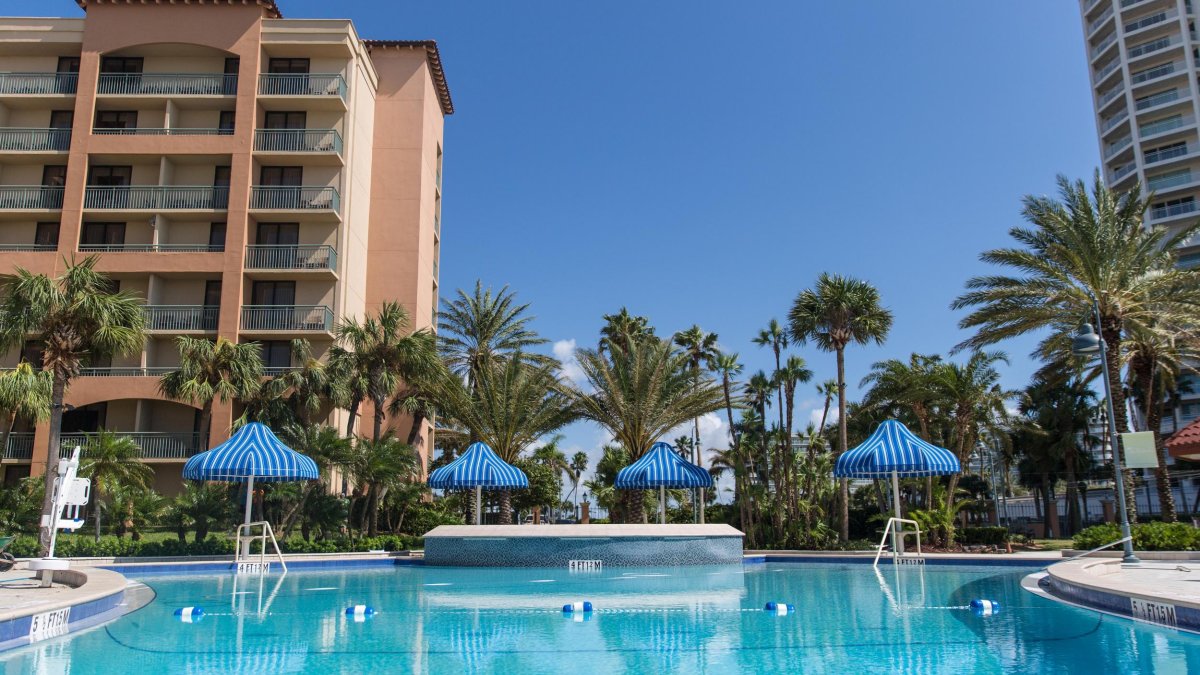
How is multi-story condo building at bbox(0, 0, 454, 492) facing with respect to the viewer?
toward the camera

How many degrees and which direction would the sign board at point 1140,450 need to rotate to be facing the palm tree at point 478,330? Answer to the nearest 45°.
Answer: approximately 135° to its right

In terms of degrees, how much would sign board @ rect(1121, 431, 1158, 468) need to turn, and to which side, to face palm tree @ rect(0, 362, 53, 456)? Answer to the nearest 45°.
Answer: approximately 90° to its right

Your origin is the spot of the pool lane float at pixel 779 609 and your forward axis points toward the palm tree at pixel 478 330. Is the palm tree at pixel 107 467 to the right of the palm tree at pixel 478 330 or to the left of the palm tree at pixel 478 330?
left

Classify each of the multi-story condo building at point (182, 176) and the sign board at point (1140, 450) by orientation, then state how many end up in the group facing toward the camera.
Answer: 2

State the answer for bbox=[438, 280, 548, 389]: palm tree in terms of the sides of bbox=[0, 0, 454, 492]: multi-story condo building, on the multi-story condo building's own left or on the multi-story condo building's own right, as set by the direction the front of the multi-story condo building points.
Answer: on the multi-story condo building's own left

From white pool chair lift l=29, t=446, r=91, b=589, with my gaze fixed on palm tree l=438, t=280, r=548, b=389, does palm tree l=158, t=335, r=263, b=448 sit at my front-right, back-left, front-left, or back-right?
front-left

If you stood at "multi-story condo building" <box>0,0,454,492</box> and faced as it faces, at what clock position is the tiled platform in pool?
The tiled platform in pool is roughly at 11 o'clock from the multi-story condo building.

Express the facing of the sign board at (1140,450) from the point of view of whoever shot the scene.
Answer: facing the viewer

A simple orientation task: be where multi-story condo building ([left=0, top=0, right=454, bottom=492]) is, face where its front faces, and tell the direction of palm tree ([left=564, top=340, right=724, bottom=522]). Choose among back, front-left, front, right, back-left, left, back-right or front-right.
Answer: front-left

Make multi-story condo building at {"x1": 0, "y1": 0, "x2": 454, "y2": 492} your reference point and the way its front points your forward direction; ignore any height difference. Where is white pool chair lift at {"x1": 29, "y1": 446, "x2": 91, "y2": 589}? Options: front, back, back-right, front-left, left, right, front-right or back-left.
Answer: front

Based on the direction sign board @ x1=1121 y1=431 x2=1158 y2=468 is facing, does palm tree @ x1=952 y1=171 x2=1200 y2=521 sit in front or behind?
behind

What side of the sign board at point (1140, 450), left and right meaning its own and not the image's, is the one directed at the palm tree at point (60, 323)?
right
